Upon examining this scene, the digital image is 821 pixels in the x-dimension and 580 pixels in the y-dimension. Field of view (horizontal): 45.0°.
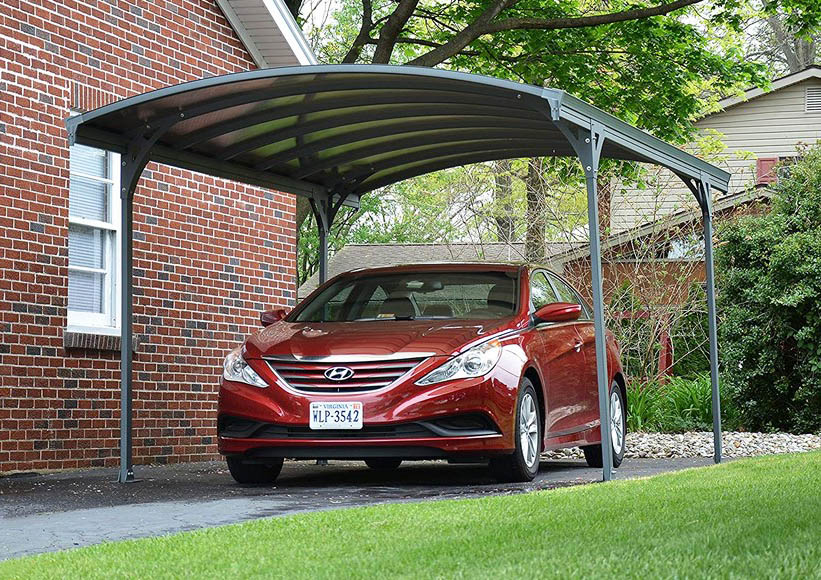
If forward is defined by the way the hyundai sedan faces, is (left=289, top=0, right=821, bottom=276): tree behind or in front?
behind

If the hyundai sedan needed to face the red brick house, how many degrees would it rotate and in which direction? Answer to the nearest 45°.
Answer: approximately 90° to its right

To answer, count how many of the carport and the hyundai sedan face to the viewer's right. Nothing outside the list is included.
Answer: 0
